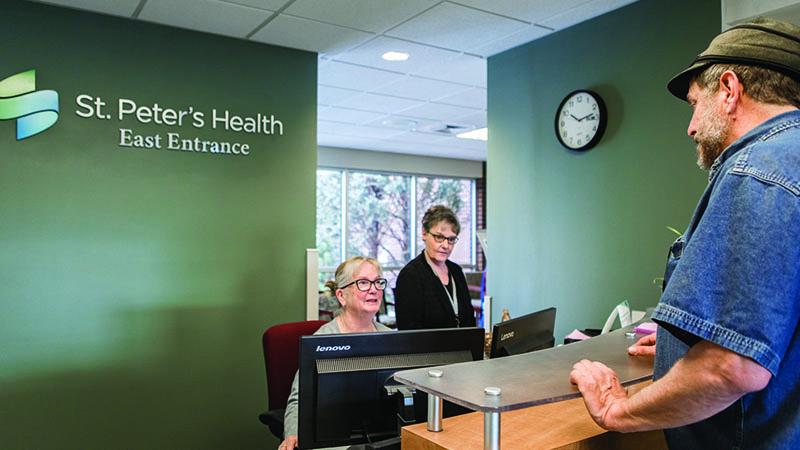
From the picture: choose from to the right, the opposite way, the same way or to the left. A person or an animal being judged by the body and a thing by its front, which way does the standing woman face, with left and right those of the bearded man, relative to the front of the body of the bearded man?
the opposite way

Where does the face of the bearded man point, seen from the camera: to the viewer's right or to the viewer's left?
to the viewer's left

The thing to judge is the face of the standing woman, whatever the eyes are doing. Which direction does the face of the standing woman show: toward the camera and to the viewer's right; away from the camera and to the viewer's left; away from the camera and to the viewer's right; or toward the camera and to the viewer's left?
toward the camera and to the viewer's right

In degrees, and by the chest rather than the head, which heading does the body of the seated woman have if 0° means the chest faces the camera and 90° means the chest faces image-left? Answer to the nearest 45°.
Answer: approximately 315°

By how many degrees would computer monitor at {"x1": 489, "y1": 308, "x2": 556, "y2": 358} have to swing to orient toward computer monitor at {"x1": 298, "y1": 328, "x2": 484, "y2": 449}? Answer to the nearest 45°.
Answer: approximately 90° to its left

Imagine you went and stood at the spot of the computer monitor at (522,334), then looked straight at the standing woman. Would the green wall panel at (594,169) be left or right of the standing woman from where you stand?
right

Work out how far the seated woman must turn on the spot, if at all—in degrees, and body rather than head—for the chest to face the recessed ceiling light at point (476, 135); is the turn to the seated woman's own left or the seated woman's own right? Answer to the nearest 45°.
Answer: approximately 135° to the seated woman's own left
